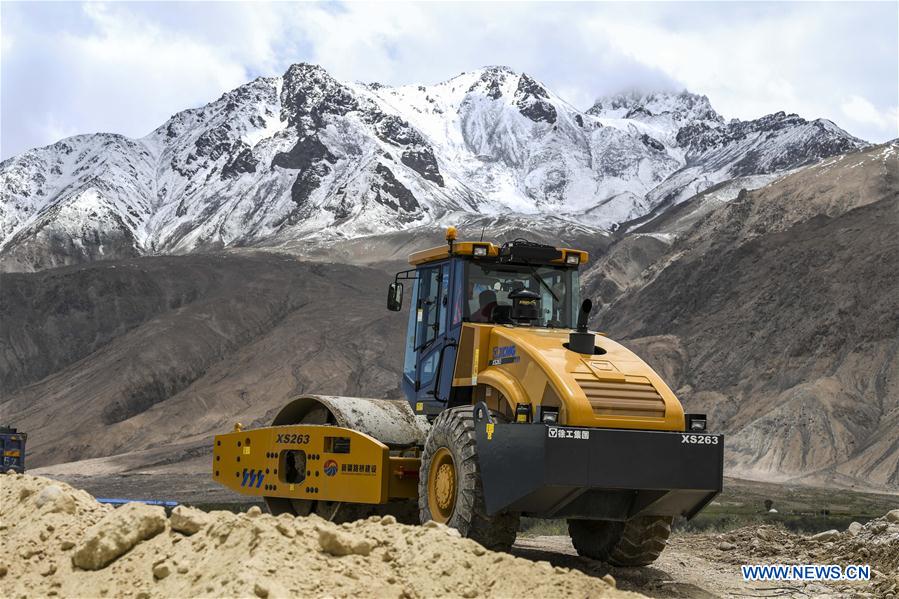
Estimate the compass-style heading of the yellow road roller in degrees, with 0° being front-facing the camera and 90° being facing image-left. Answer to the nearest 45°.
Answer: approximately 135°
